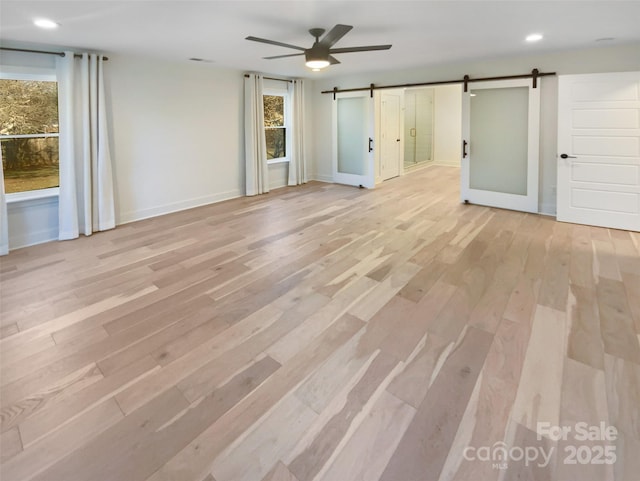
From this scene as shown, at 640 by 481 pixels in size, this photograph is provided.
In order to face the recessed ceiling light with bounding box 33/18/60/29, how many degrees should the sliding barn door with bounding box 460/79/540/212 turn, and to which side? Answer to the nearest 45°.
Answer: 0° — it already faces it

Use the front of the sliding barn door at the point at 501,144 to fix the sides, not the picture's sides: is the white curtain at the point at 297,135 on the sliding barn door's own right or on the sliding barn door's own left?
on the sliding barn door's own right

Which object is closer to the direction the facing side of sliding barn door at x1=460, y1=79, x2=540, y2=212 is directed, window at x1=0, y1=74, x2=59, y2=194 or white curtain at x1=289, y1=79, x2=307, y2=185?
the window

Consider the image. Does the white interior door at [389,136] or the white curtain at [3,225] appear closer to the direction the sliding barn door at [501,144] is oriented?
the white curtain

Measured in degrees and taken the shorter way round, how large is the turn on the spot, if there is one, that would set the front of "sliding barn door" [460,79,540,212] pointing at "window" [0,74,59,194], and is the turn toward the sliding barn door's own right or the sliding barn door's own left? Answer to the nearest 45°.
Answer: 0° — it already faces it

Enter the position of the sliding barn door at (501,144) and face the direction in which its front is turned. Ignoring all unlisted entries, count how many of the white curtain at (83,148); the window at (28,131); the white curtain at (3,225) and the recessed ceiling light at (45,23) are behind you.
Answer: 0

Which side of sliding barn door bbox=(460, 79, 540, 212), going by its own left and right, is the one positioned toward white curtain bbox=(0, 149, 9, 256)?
front

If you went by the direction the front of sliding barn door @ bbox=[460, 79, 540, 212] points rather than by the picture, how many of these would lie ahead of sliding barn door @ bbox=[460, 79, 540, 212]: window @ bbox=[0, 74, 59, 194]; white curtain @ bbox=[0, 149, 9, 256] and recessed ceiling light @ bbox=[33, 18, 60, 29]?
3

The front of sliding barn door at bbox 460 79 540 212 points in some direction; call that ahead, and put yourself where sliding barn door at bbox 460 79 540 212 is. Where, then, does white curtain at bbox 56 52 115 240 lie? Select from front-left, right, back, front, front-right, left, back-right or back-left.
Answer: front

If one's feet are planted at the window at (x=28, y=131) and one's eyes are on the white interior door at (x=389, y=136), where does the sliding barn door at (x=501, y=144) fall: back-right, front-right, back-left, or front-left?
front-right

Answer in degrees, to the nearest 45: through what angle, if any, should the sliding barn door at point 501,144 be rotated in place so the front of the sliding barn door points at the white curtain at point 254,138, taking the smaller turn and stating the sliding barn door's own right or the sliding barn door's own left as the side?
approximately 45° to the sliding barn door's own right

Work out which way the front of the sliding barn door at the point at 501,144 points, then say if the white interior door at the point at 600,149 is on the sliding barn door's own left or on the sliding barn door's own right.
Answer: on the sliding barn door's own left

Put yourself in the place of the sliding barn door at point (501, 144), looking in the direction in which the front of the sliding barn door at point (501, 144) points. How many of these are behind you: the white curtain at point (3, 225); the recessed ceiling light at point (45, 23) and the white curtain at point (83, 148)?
0

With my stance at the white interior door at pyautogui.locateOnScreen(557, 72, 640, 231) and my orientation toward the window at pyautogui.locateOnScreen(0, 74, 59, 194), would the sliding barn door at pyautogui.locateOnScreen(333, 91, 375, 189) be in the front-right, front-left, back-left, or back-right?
front-right

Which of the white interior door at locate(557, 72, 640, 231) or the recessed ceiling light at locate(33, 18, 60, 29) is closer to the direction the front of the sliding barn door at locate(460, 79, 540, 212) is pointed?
the recessed ceiling light
